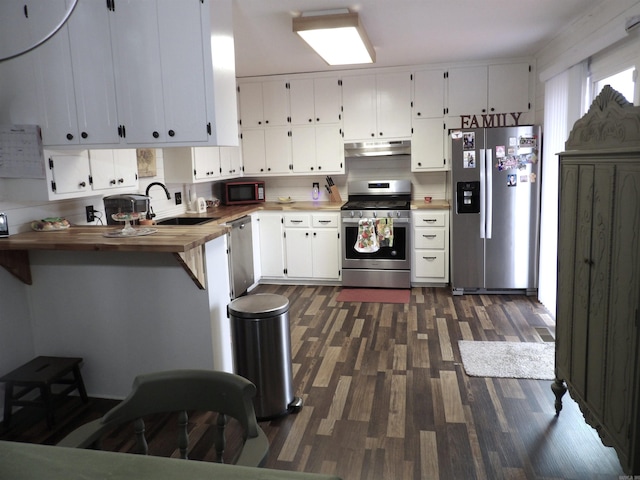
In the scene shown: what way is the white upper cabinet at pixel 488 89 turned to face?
toward the camera

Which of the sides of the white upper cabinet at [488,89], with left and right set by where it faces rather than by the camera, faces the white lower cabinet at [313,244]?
right

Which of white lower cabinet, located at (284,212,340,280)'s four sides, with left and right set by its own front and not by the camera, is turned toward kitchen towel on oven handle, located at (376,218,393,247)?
left

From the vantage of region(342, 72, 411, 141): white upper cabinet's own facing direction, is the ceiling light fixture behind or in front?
in front

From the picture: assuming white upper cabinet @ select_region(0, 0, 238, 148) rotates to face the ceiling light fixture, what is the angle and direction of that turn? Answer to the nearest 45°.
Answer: approximately 90° to its left

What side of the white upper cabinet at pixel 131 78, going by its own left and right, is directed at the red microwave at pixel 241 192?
back

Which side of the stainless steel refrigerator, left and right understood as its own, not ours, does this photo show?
front

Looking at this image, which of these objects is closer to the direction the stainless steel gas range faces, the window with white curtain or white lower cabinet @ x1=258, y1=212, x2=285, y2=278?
the window with white curtain

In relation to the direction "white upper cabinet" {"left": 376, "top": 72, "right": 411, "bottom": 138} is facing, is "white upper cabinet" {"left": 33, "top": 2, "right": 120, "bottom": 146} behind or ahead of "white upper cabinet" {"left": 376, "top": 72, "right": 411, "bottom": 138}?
ahead

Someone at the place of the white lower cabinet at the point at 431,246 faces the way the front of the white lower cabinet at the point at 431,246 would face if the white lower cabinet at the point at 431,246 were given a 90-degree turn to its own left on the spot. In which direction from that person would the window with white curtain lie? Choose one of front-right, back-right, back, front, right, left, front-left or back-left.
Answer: front-right
